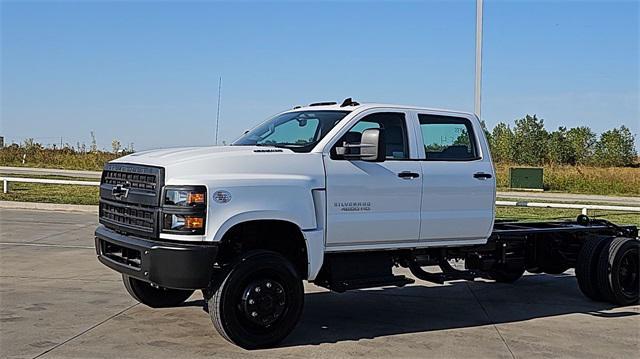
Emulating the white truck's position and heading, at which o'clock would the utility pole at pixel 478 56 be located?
The utility pole is roughly at 5 o'clock from the white truck.

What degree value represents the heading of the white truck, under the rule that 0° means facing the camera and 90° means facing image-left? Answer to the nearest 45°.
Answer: approximately 45°
